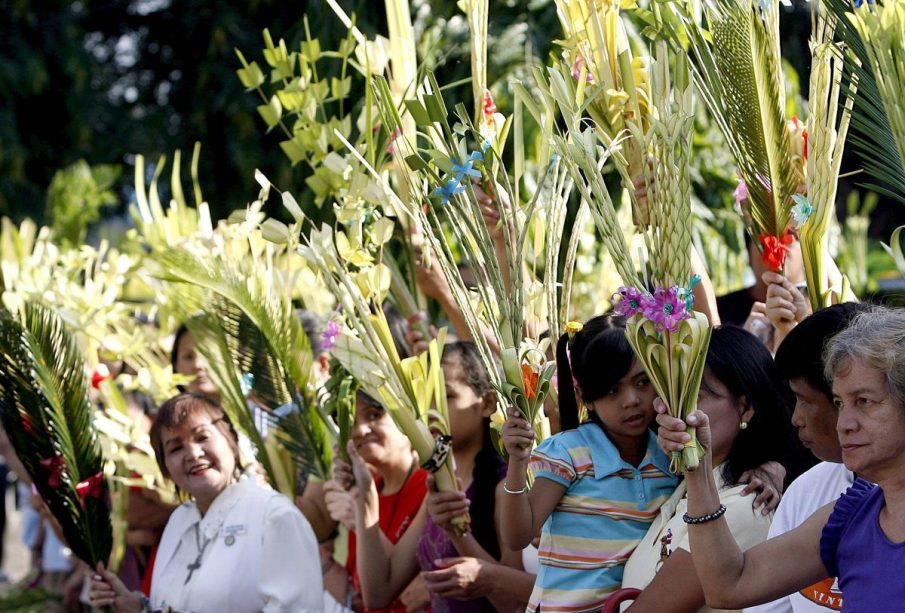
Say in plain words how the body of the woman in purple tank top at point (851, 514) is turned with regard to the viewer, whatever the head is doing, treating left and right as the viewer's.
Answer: facing the viewer and to the left of the viewer

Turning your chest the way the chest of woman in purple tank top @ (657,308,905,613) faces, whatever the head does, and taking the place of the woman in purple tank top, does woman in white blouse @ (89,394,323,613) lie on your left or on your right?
on your right

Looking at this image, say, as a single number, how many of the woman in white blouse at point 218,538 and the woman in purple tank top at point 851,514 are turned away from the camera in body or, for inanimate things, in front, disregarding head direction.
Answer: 0

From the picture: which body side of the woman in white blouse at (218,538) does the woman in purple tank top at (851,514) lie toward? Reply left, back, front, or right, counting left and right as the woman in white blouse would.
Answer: left
